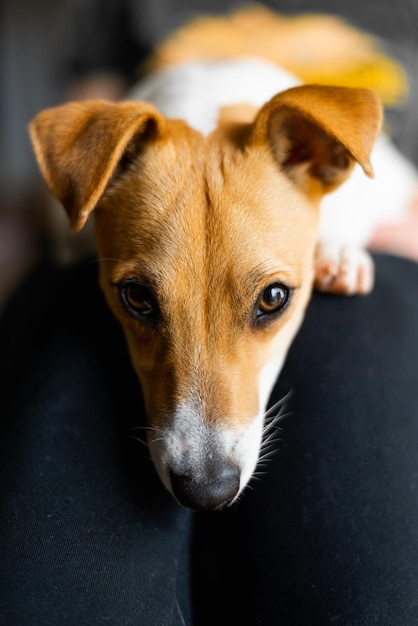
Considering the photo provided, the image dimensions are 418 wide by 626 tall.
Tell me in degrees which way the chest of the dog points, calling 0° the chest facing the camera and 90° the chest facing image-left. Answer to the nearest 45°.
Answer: approximately 0°
